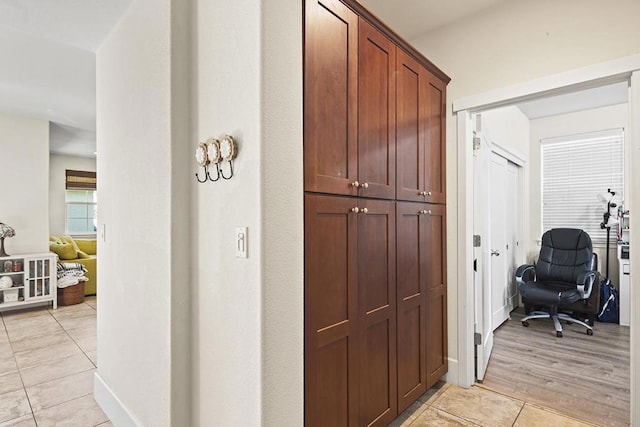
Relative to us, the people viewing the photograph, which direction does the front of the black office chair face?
facing the viewer and to the left of the viewer

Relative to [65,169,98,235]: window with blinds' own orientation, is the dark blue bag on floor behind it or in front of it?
in front

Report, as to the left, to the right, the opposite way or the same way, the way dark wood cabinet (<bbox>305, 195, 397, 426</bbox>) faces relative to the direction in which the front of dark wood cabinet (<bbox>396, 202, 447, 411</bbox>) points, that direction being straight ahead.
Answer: the same way

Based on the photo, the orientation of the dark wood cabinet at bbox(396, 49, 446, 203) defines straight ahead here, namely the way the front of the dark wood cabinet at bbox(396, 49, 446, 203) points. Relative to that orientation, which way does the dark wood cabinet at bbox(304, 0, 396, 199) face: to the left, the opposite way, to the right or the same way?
the same way

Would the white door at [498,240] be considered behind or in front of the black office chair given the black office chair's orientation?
in front

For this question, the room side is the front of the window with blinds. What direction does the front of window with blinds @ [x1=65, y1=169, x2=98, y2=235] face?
toward the camera

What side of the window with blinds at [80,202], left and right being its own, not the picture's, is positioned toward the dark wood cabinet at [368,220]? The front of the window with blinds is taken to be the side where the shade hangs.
front

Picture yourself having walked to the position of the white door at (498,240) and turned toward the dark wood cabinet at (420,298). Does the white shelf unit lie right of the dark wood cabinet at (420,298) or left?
right

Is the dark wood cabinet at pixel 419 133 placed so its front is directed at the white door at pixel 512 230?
no

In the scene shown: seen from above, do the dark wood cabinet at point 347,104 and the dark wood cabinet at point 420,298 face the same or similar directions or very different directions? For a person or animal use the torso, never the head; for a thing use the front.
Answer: same or similar directions
